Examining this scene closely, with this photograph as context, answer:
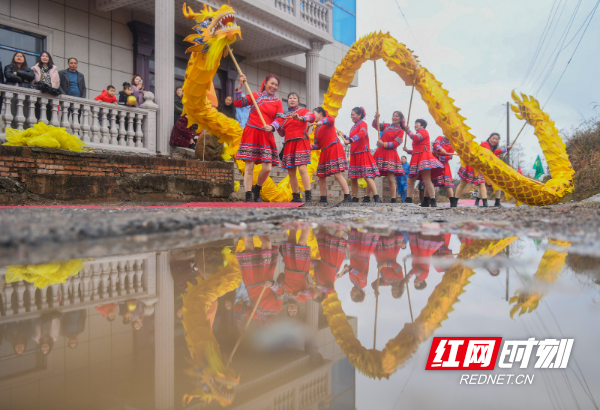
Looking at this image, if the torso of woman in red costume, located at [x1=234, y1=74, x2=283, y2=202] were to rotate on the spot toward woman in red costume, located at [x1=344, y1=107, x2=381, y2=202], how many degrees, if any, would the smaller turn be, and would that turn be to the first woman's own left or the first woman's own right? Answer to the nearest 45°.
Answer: approximately 135° to the first woman's own left

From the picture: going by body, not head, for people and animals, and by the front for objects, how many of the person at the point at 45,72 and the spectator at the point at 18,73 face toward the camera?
2

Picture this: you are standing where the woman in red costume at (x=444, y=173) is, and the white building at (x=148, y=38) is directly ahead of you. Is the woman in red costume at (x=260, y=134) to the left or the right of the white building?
left

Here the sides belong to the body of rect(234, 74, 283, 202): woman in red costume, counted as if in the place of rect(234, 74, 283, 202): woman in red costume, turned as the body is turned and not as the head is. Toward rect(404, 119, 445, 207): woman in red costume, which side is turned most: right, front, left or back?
left
